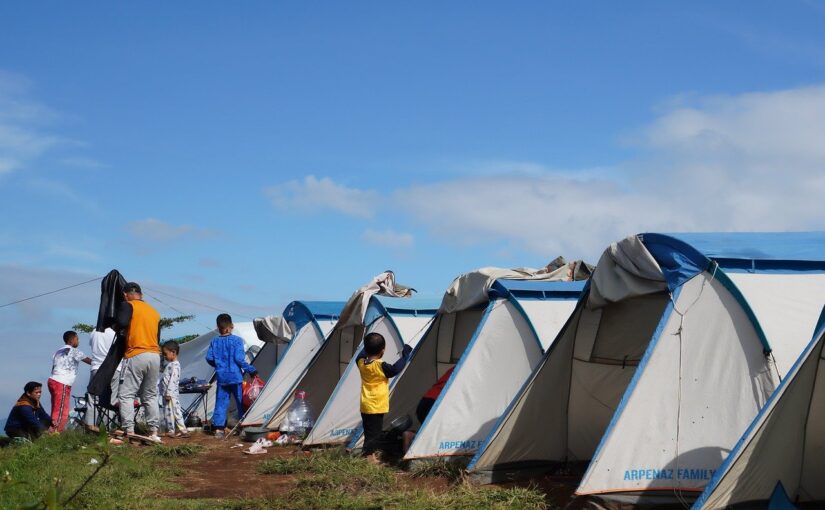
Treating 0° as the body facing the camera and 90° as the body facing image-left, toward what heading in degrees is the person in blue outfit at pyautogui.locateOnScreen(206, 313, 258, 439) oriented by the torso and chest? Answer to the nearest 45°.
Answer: approximately 180°

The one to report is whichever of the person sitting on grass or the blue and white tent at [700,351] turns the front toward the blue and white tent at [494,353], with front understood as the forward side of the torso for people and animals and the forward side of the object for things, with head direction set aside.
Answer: the person sitting on grass

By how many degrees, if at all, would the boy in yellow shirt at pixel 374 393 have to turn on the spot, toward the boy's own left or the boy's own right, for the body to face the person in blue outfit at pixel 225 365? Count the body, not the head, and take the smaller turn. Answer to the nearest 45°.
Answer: approximately 90° to the boy's own left

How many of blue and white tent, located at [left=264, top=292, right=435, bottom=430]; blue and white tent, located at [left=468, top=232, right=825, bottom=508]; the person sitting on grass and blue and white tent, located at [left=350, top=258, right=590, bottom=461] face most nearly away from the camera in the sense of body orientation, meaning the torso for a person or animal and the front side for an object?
0

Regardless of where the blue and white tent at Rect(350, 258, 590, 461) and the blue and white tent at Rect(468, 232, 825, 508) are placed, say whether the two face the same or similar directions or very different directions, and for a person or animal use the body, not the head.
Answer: same or similar directions

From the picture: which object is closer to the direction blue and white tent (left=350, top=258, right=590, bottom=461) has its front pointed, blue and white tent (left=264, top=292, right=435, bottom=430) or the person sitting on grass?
the person sitting on grass

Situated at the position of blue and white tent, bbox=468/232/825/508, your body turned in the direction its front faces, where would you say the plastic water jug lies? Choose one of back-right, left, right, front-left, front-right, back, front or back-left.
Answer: right

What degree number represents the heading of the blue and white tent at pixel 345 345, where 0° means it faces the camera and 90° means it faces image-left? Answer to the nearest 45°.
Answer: approximately 45°

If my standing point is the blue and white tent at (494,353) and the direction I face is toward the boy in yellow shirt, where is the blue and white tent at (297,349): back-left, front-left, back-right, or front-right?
front-right

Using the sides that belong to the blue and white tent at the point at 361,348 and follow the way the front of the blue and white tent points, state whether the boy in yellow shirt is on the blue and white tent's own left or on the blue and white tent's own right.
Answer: on the blue and white tent's own left

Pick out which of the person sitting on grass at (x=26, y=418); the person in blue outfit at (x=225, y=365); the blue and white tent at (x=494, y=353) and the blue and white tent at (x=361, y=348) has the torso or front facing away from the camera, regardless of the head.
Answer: the person in blue outfit

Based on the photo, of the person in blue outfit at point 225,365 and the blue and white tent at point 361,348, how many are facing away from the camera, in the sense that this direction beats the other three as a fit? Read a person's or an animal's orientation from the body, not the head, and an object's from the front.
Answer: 1

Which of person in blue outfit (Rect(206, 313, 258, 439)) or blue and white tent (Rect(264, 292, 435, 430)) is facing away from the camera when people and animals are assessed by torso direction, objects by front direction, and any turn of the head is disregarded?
the person in blue outfit

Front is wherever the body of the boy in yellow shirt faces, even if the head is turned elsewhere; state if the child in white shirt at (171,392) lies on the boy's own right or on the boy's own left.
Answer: on the boy's own left

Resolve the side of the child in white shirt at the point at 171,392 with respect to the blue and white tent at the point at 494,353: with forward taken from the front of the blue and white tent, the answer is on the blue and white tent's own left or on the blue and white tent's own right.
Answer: on the blue and white tent's own right

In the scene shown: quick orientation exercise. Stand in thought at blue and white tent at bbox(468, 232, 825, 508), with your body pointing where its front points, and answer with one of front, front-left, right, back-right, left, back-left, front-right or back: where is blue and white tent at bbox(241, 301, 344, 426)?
right

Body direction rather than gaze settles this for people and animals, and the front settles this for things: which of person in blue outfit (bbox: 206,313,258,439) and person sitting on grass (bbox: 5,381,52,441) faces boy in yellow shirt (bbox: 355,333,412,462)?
the person sitting on grass
